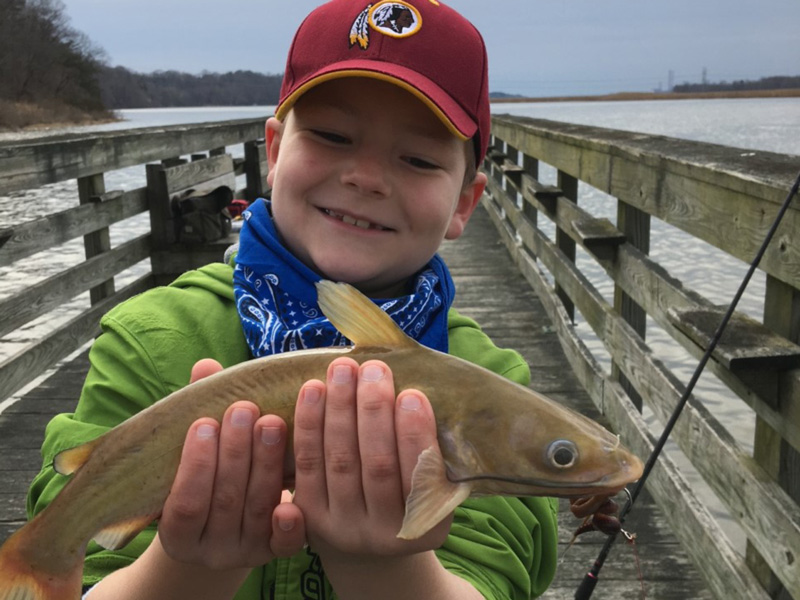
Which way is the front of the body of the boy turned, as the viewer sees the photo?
toward the camera

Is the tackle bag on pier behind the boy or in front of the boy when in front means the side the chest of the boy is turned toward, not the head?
behind

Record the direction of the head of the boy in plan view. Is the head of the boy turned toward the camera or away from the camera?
toward the camera
